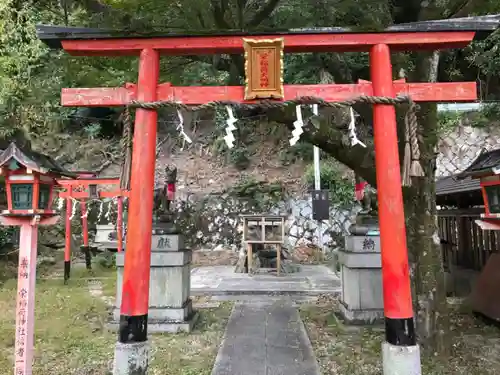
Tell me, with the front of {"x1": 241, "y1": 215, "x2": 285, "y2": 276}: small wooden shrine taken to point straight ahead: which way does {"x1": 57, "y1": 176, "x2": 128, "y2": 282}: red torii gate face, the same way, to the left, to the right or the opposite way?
the same way

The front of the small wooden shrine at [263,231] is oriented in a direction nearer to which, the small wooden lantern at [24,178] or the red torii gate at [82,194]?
the small wooden lantern

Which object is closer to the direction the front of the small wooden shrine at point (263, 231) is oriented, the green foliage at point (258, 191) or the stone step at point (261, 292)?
the stone step

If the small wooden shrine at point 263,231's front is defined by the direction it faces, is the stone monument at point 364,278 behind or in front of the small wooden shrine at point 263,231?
in front

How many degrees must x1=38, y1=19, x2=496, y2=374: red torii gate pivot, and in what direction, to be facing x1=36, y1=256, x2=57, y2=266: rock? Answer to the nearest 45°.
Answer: approximately 135° to its right

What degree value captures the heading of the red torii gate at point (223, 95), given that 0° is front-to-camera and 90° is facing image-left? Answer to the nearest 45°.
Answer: approximately 0°

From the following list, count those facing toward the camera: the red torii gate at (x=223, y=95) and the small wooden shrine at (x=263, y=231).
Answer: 2

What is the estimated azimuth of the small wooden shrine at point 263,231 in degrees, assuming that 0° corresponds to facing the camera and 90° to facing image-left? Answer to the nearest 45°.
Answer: approximately 0°

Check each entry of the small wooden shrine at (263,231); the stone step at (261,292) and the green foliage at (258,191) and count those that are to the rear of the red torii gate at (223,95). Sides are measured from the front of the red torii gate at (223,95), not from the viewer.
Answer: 3

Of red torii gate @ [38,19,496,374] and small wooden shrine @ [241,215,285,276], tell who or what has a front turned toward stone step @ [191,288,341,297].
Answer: the small wooden shrine

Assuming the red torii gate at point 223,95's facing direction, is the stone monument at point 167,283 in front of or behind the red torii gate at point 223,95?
behind

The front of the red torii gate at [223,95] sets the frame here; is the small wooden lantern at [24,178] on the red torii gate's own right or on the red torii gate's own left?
on the red torii gate's own right

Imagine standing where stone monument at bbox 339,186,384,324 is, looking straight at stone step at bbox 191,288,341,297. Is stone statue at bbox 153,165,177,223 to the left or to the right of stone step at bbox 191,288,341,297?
left

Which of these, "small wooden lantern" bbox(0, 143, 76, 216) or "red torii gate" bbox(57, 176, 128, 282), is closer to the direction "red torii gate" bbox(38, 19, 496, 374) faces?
the small wooden lantern

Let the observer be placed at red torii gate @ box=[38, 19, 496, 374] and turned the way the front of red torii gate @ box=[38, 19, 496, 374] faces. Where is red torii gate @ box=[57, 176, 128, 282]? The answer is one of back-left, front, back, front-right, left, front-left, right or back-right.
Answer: back-right

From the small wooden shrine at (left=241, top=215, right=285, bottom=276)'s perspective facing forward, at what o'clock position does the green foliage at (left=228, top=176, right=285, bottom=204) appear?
The green foliage is roughly at 6 o'clock from the small wooden shrine.

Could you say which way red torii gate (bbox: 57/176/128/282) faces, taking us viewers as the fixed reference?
facing the viewer and to the right of the viewer
